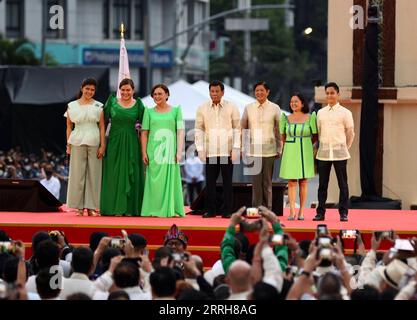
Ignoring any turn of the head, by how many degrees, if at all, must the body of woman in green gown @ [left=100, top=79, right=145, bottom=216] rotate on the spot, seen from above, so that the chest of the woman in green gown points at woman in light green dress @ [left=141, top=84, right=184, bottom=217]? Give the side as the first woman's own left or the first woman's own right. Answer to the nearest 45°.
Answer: approximately 90° to the first woman's own left

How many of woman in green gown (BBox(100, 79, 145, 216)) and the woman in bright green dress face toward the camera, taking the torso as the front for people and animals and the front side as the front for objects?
2

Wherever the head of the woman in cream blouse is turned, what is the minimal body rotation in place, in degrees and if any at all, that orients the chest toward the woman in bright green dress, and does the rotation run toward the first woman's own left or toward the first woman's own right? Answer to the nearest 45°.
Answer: approximately 90° to the first woman's own left

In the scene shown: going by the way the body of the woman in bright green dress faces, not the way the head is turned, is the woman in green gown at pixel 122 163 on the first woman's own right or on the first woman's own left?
on the first woman's own right

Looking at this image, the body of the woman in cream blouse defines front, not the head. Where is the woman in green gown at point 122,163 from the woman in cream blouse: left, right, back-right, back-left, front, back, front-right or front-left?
left

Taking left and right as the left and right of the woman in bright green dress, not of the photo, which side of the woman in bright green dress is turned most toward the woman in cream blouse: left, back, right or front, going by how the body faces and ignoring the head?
right

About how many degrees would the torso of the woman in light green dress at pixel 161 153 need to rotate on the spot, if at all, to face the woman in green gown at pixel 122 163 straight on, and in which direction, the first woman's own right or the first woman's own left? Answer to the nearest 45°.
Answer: approximately 90° to the first woman's own right

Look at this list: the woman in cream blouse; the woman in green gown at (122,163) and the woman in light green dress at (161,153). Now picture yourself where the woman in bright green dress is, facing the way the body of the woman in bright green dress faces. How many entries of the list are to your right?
3
